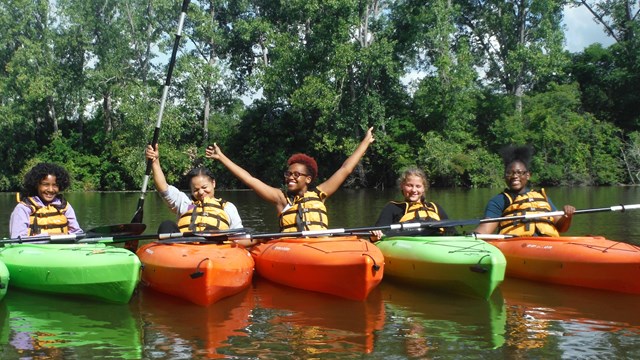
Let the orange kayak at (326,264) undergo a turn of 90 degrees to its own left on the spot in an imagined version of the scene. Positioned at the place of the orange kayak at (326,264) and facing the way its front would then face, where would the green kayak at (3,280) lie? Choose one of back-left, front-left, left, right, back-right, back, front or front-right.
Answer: back-left

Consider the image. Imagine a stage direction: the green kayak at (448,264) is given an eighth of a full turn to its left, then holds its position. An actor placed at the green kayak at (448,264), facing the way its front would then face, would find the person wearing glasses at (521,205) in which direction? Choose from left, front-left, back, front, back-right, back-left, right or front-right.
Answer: front-left

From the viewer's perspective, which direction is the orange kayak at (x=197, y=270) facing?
toward the camera

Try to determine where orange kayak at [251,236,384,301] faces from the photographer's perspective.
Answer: facing the viewer and to the right of the viewer

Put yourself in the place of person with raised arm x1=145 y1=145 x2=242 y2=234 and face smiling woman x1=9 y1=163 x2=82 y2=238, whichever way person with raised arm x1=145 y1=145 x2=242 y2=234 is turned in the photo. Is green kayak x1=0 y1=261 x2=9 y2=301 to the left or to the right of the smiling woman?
left

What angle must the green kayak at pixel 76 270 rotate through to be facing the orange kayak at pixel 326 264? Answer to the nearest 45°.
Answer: approximately 45° to its left

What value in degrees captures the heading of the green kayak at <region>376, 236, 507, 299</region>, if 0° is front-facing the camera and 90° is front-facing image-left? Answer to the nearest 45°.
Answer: approximately 315°

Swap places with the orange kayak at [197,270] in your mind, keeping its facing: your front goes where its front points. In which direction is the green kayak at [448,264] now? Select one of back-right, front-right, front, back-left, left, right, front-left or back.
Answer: left

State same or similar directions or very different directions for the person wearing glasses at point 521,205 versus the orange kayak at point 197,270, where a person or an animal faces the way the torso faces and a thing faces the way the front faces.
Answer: same or similar directions

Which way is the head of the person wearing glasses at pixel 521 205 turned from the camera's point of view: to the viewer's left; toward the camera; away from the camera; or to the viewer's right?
toward the camera

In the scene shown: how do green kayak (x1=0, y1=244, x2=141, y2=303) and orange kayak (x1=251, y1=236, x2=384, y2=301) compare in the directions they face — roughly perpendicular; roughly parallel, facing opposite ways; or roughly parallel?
roughly parallel

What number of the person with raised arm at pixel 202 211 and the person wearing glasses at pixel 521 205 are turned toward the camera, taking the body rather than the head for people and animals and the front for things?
2

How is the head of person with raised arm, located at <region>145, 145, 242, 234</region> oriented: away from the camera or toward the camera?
toward the camera

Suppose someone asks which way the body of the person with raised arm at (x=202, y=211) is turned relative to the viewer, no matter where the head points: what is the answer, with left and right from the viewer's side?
facing the viewer

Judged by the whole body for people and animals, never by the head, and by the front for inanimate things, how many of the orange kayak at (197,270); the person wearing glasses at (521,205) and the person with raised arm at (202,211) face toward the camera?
3
